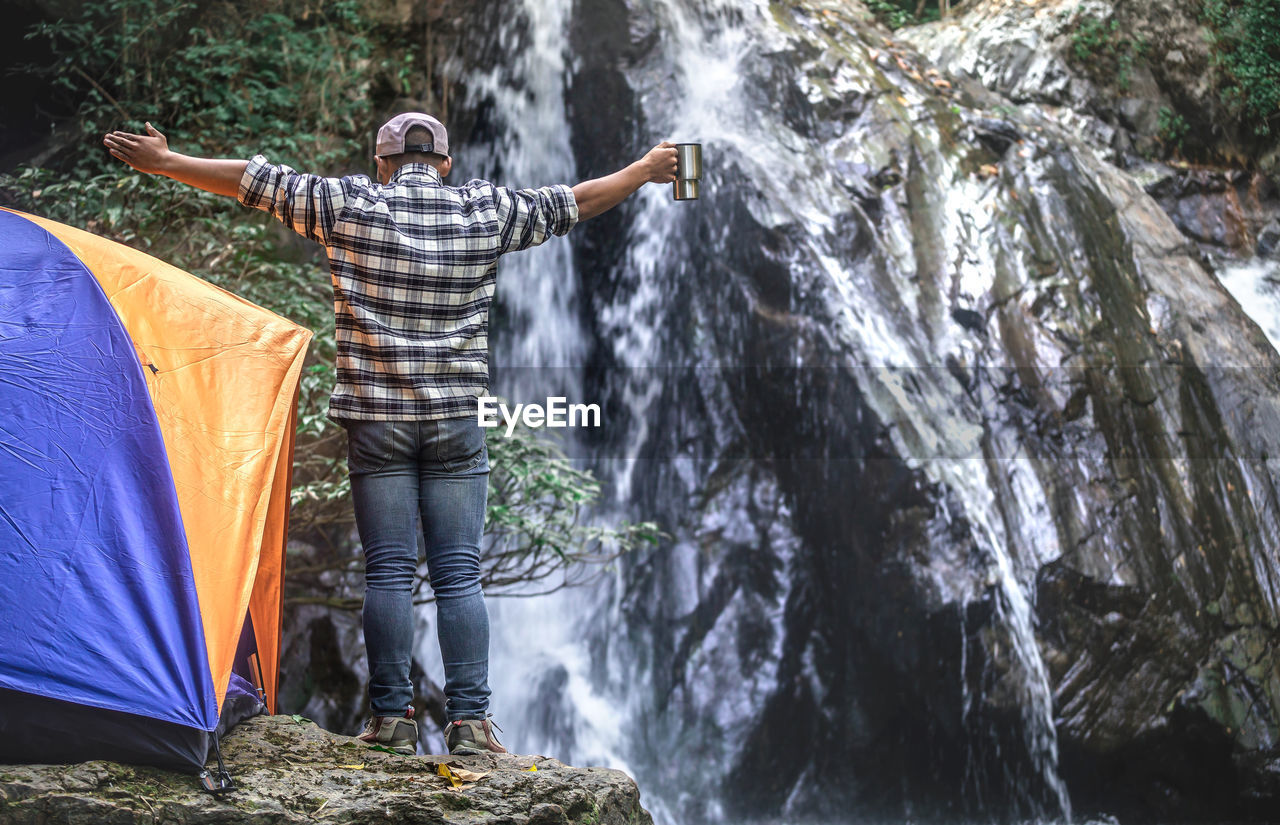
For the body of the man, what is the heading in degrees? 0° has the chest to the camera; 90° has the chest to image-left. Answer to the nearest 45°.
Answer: approximately 180°

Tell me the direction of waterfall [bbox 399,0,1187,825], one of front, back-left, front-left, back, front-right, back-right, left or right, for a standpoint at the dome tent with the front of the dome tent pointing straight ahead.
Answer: front-left

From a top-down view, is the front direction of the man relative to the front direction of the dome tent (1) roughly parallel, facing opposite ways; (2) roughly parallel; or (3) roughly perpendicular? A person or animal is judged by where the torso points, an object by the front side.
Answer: roughly perpendicular

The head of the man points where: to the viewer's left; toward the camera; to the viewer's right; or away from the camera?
away from the camera

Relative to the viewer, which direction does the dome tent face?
to the viewer's right

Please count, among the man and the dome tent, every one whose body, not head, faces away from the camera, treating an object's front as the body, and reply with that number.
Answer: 1
